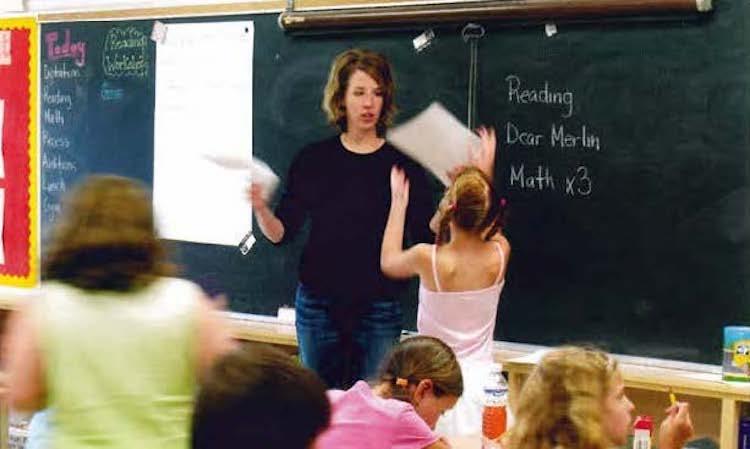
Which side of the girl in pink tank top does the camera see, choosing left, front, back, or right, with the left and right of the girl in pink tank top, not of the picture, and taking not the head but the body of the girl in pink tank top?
back

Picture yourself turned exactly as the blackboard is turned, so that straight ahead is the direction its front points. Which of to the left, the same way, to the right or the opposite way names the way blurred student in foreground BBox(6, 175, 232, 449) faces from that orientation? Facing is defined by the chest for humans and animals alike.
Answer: the opposite way

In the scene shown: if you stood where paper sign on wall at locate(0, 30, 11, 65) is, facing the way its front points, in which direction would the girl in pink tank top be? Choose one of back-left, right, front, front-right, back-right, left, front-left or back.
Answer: front-left

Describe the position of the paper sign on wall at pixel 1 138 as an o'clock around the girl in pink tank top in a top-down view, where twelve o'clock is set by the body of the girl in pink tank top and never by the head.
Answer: The paper sign on wall is roughly at 10 o'clock from the girl in pink tank top.

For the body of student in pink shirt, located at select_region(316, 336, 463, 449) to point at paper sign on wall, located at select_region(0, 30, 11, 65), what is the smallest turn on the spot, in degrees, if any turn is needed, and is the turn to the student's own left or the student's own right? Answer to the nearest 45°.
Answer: approximately 90° to the student's own left

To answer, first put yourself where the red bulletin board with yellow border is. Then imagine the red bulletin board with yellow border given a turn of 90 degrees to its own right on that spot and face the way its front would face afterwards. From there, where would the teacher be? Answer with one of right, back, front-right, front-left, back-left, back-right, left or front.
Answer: back-left

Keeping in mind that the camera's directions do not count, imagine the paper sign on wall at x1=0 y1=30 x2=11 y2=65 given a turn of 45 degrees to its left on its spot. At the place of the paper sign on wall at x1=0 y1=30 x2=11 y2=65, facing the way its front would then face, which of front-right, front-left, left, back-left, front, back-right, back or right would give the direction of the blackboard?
front

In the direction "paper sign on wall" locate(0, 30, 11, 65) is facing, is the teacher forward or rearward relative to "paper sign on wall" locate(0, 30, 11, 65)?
forward

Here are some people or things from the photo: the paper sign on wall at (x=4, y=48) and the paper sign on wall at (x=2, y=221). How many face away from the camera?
0

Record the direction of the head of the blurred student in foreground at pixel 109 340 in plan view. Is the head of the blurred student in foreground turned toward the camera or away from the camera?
away from the camera

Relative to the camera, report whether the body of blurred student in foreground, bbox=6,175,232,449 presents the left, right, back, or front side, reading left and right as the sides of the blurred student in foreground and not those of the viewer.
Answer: back

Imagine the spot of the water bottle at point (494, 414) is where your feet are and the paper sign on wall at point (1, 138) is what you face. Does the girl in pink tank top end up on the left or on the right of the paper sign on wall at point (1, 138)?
right

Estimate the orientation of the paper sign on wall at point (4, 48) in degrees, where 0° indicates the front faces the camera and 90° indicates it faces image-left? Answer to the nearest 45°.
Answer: approximately 0°

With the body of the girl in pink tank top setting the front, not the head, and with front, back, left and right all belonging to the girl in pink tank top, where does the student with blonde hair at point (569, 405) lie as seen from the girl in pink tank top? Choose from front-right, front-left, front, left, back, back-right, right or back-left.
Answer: back

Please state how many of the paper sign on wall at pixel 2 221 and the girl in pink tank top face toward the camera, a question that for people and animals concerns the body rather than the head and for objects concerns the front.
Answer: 1

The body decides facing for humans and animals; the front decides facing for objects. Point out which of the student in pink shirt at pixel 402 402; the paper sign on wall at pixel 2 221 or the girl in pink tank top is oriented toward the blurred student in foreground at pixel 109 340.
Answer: the paper sign on wall

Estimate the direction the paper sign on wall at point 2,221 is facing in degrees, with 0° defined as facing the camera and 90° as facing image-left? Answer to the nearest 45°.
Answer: approximately 0°

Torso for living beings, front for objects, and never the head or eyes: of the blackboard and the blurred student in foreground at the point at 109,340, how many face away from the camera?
1
